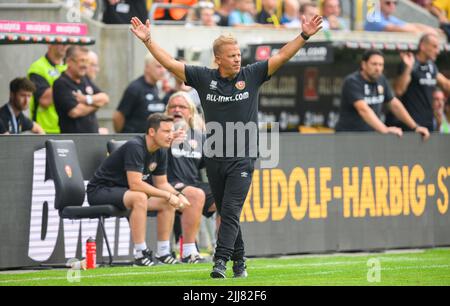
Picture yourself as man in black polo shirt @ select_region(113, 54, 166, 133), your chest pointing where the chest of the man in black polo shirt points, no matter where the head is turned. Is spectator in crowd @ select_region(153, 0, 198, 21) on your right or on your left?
on your left

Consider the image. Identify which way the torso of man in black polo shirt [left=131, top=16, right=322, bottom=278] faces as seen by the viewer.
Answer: toward the camera

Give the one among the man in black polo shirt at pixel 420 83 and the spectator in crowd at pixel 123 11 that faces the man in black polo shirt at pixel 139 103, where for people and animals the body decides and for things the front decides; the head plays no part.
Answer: the spectator in crowd

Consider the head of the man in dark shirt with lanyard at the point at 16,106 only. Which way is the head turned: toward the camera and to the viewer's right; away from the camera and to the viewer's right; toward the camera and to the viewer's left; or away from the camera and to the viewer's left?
toward the camera and to the viewer's right

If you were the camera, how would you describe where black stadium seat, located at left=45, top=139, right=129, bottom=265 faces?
facing the viewer and to the right of the viewer

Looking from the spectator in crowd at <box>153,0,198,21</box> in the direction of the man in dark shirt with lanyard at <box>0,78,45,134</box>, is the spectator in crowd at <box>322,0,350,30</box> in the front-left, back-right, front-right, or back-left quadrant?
back-left

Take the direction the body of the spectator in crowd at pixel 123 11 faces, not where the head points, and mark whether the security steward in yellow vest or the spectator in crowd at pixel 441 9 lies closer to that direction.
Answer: the security steward in yellow vest
